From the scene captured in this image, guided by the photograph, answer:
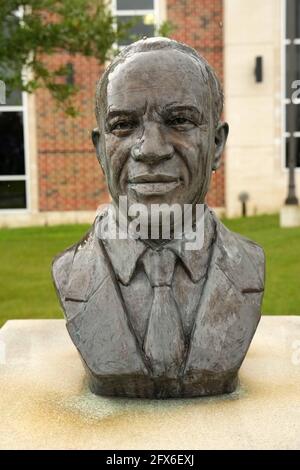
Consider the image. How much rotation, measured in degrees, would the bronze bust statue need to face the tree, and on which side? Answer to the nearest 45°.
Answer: approximately 180°

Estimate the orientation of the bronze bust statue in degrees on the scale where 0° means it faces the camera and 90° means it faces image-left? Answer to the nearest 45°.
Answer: approximately 0°

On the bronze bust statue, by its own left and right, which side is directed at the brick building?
back

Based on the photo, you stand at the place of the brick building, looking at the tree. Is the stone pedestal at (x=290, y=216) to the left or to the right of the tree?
left

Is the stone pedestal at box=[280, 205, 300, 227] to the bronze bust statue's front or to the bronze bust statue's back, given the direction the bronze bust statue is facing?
to the back

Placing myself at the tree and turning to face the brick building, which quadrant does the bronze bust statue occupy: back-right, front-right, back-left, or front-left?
back-right
